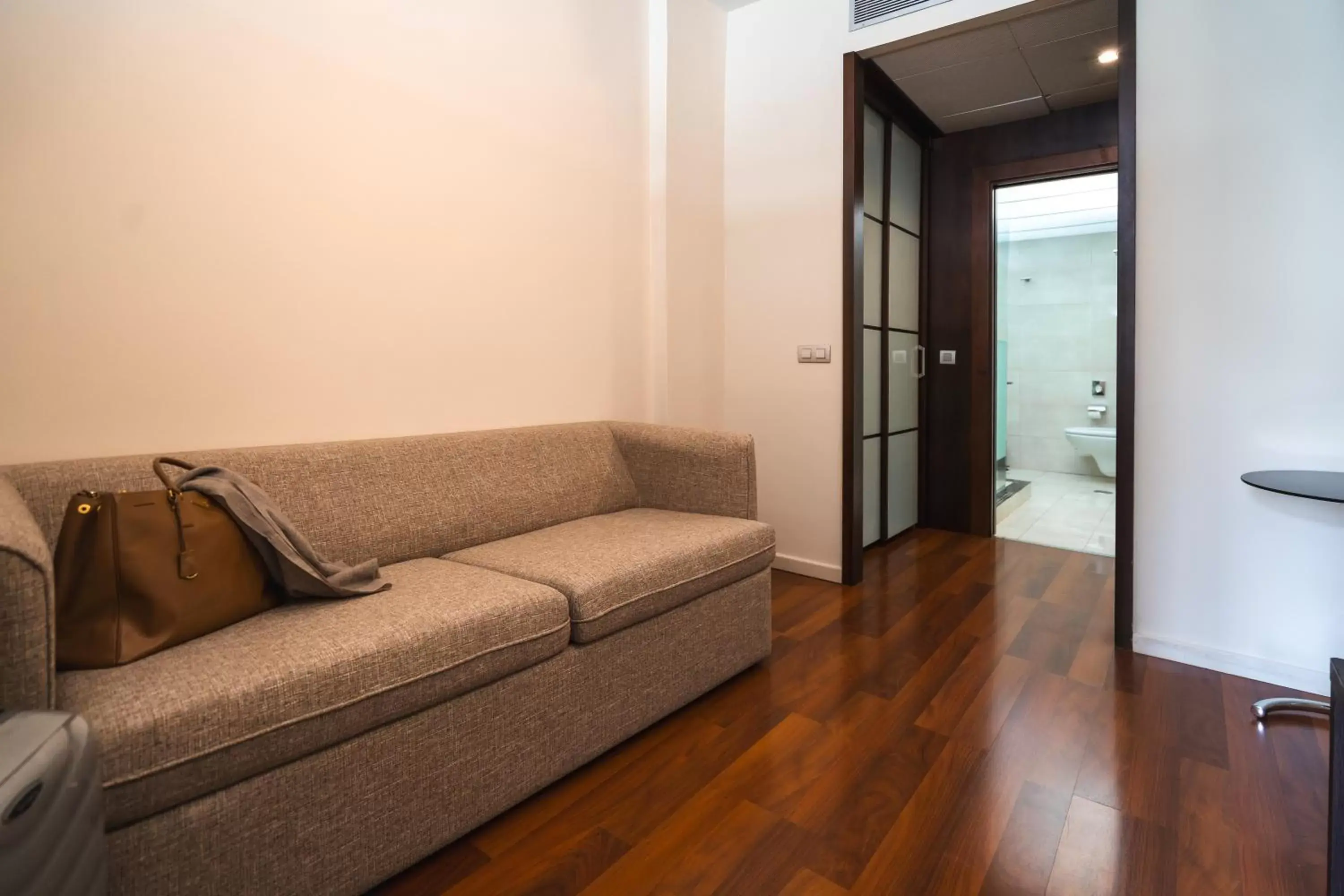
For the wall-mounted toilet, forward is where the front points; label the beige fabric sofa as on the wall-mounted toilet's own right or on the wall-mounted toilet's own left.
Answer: on the wall-mounted toilet's own left

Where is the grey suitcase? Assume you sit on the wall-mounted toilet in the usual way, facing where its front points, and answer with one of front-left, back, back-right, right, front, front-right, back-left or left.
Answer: left

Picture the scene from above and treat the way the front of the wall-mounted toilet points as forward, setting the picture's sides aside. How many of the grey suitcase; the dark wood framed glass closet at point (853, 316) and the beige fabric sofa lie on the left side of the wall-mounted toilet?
3

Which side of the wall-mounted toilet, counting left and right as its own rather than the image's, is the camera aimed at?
left

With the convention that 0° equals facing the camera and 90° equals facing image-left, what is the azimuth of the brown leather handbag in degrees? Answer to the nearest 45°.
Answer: approximately 315°

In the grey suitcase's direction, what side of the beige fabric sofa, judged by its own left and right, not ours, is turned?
right

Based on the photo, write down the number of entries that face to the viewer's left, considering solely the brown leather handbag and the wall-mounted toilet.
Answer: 1

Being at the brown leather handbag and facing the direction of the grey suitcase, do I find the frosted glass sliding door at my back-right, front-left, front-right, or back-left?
back-left

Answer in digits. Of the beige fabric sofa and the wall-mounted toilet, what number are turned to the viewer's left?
1
